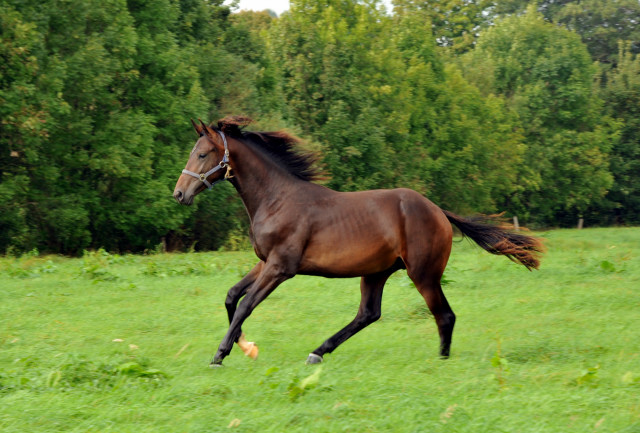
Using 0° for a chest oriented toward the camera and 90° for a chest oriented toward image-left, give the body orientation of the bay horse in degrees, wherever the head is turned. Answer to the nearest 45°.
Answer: approximately 90°
